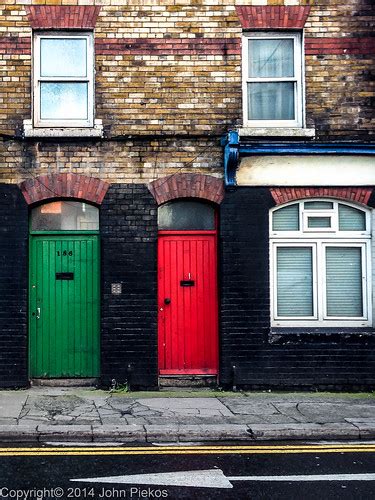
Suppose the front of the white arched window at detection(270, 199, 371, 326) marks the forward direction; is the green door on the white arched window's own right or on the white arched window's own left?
on the white arched window's own right

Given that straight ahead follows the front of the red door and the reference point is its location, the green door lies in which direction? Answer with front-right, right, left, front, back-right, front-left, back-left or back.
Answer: right

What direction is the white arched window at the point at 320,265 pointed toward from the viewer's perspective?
toward the camera
